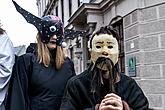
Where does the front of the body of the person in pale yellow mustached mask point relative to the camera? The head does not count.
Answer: toward the camera

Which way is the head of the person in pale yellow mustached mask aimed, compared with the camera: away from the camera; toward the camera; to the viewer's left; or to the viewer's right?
toward the camera

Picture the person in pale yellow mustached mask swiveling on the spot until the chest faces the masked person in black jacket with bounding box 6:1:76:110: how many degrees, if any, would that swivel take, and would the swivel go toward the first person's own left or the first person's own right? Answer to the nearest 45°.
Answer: approximately 135° to the first person's own right
